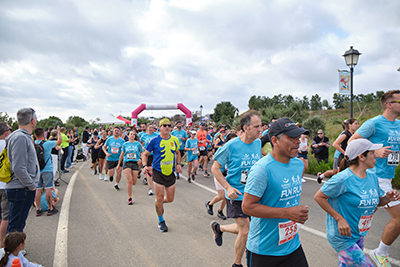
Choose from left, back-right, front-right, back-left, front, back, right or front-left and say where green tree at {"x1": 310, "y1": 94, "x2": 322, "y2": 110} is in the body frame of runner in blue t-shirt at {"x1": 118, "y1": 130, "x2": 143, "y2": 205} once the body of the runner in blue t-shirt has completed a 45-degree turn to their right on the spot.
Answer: back

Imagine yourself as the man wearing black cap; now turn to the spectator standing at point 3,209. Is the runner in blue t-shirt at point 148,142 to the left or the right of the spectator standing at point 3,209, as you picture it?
right

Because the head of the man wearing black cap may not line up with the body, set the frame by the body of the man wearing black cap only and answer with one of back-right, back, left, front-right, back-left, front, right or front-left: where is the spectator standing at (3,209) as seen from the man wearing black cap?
back-right

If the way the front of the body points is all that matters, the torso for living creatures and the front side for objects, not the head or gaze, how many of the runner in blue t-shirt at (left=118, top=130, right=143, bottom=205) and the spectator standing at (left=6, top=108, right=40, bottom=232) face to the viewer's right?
1

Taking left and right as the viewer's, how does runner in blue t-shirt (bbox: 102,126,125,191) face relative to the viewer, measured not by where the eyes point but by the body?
facing the viewer

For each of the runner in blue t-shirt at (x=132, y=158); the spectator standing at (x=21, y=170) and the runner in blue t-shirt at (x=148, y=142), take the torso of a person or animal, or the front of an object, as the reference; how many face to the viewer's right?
1

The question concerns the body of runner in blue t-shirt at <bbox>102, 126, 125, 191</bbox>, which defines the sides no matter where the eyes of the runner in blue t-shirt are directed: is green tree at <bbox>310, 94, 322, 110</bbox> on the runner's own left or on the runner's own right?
on the runner's own left

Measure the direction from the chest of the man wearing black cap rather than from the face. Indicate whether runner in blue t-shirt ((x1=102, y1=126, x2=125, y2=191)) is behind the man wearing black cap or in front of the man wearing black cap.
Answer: behind

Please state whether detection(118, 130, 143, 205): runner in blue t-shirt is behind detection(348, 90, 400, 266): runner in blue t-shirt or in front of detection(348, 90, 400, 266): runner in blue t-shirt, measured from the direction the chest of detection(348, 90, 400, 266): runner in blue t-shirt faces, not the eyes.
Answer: behind

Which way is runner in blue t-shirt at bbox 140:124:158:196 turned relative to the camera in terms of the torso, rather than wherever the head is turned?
toward the camera

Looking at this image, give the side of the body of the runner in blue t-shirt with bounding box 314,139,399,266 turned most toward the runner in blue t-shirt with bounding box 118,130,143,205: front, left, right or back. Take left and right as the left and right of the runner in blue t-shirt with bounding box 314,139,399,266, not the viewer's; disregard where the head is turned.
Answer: back

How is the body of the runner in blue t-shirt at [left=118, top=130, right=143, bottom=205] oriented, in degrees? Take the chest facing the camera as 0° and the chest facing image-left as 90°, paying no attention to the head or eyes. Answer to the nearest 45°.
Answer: approximately 0°

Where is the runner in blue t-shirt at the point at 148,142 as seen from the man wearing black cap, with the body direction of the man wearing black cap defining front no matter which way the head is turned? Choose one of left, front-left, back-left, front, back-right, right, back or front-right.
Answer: back
